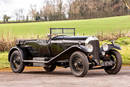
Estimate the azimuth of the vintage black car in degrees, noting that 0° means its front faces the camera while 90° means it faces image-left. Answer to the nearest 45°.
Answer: approximately 315°
